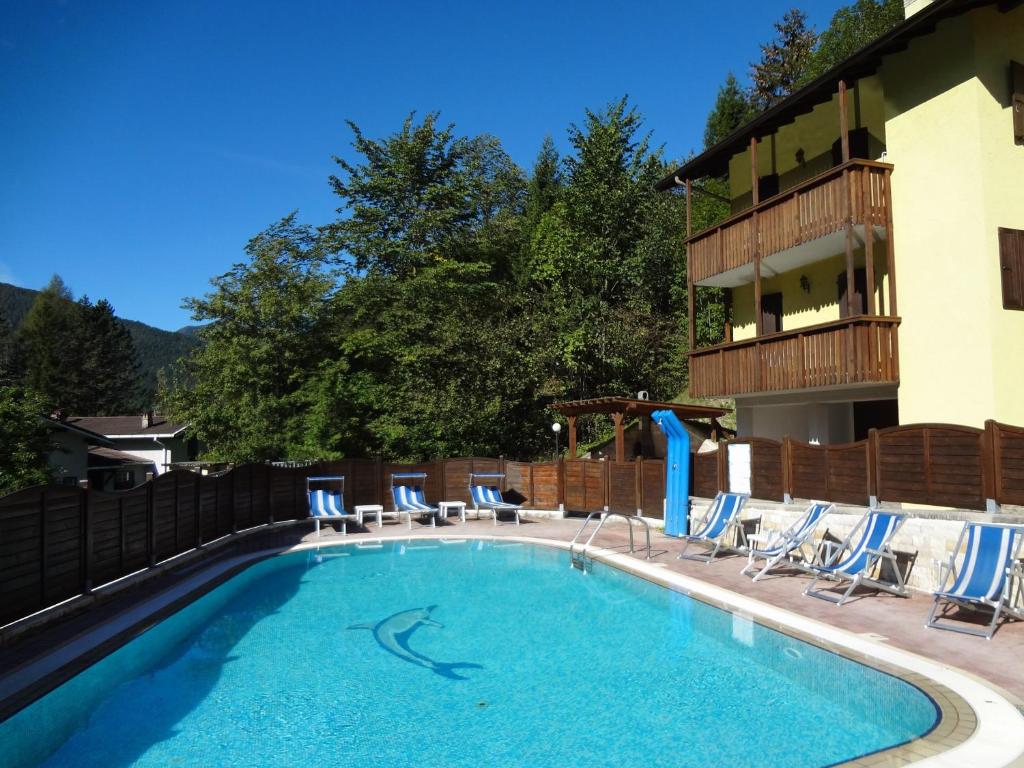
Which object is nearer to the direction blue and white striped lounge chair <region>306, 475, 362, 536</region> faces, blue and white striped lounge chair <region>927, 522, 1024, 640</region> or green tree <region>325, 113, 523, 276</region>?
the blue and white striped lounge chair

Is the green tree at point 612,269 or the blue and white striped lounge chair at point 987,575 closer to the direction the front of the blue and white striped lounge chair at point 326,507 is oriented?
the blue and white striped lounge chair

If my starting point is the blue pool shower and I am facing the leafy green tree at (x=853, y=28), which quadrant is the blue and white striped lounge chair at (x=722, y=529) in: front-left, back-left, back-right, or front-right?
back-right

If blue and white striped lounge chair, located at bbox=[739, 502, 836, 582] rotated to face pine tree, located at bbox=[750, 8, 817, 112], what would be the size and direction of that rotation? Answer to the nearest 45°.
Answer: approximately 135° to its right

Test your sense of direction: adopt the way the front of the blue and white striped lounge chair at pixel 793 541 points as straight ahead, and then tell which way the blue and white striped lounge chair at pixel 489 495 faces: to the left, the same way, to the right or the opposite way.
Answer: to the left

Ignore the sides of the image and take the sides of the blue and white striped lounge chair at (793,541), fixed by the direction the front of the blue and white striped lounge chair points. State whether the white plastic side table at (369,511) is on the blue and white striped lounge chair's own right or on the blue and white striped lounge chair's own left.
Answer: on the blue and white striped lounge chair's own right

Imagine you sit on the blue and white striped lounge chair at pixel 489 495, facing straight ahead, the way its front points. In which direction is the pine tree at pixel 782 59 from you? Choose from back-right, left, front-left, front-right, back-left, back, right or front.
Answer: left
